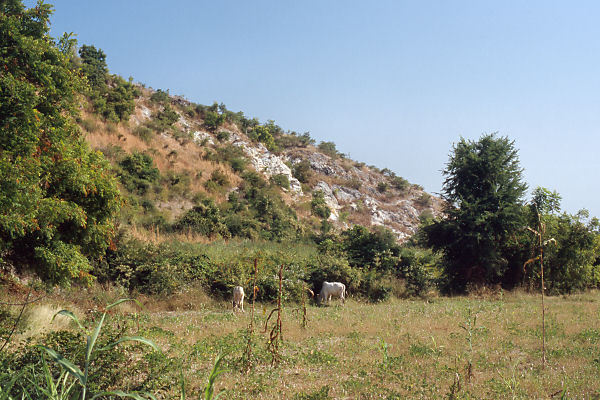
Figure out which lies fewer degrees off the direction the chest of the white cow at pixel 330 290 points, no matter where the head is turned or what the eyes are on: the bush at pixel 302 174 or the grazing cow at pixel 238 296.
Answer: the grazing cow

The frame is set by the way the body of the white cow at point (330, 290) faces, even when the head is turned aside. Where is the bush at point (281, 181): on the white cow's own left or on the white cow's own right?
on the white cow's own right

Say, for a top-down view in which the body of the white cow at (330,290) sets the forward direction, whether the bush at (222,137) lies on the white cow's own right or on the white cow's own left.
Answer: on the white cow's own right

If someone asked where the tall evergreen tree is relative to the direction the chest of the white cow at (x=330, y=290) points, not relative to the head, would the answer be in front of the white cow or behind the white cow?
behind

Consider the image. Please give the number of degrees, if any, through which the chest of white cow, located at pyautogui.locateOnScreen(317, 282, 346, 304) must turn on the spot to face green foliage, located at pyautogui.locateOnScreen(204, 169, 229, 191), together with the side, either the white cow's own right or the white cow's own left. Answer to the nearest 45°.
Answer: approximately 45° to the white cow's own right

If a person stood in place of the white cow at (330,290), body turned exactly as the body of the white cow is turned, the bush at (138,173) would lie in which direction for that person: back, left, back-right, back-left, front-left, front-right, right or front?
front-right

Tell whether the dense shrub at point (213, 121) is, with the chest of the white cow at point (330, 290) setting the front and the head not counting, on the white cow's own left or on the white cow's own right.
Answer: on the white cow's own right

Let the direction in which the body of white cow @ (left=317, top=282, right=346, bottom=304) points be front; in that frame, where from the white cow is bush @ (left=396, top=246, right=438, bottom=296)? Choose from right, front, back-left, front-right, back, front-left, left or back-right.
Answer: back-right

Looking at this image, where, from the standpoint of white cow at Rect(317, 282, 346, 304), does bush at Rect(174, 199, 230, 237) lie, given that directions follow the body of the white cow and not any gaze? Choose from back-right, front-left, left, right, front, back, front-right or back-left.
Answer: front-right

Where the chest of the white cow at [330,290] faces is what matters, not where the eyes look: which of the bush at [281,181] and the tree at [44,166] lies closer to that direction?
the tree

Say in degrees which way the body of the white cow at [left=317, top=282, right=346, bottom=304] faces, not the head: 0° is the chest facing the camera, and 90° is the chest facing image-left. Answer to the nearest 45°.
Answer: approximately 90°

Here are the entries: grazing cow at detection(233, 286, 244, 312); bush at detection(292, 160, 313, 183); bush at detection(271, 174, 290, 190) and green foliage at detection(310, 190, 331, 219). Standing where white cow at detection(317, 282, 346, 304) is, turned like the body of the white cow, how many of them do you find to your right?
3

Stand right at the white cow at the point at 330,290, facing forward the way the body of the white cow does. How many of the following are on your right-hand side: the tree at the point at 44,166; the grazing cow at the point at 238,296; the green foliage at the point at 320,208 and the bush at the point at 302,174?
2
